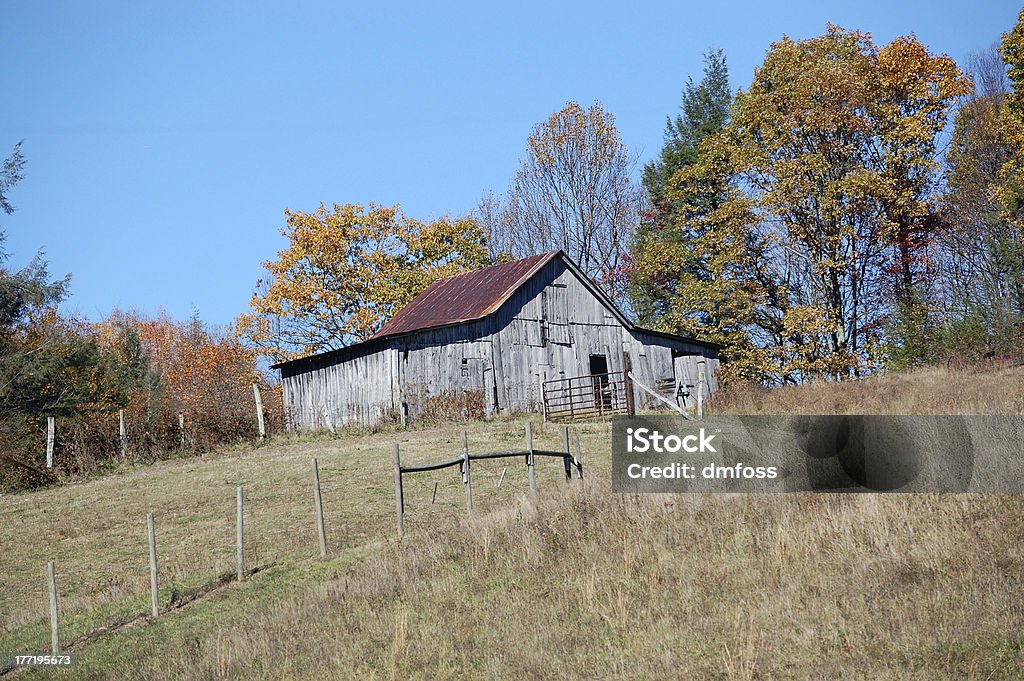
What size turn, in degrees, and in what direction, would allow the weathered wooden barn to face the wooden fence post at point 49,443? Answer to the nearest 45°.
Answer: approximately 135° to its right

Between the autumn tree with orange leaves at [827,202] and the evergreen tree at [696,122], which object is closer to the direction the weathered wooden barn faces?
the autumn tree with orange leaves

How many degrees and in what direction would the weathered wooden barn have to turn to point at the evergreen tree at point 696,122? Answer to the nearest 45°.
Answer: approximately 90° to its left

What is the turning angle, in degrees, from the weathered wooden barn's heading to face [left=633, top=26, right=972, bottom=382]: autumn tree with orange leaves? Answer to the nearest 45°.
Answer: approximately 45° to its left

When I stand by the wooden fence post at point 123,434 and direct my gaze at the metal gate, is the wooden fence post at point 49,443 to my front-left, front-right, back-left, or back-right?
back-right

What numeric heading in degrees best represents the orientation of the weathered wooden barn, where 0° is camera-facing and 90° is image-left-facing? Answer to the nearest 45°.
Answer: approximately 315°

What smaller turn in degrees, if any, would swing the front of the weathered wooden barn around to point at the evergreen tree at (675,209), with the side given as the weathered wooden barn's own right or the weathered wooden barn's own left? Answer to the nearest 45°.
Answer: approximately 90° to the weathered wooden barn's own left

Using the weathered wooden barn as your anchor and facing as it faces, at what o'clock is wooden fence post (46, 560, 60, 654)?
The wooden fence post is roughly at 2 o'clock from the weathered wooden barn.

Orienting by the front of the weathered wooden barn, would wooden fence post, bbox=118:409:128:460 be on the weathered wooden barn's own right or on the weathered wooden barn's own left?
on the weathered wooden barn's own right
